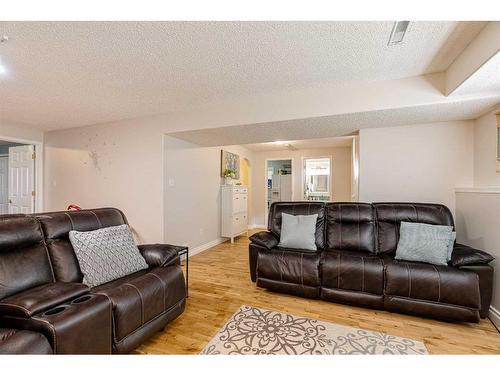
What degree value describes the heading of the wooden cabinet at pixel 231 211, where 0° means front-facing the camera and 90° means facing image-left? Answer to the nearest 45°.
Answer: approximately 315°

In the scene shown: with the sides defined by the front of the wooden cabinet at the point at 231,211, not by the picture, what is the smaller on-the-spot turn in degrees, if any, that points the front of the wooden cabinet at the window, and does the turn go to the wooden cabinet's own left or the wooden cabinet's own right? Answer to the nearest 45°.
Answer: approximately 90° to the wooden cabinet's own left

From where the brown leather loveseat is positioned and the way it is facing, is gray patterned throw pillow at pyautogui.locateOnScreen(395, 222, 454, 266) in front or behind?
in front

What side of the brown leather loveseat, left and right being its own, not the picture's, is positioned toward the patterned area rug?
front

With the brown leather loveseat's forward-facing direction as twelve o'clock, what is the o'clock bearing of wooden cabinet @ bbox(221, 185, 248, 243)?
The wooden cabinet is roughly at 9 o'clock from the brown leather loveseat.

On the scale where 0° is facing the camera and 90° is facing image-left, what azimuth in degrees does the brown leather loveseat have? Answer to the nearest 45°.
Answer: approximately 315°

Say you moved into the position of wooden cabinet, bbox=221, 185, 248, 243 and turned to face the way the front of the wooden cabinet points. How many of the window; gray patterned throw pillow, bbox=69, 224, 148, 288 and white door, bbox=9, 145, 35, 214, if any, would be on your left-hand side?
1

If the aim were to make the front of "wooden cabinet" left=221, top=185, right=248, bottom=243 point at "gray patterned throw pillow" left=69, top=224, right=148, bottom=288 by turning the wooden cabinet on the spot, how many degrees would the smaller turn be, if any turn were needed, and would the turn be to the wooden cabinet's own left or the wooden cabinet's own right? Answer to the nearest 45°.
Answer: approximately 45° to the wooden cabinet's own right

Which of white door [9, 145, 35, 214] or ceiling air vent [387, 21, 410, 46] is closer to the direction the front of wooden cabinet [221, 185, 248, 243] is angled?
the ceiling air vent

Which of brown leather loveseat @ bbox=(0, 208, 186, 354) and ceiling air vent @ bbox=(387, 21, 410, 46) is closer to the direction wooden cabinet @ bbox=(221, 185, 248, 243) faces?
the ceiling air vent

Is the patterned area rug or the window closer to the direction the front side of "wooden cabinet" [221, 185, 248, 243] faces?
the patterned area rug

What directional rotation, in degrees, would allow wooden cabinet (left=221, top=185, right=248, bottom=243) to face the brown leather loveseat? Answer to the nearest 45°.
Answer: approximately 45° to its right
